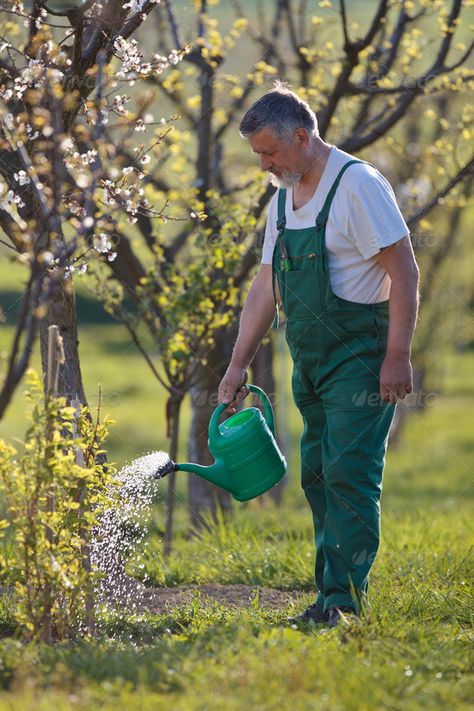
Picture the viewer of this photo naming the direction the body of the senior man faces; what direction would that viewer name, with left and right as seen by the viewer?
facing the viewer and to the left of the viewer

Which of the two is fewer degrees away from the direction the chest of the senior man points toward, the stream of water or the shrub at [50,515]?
the shrub

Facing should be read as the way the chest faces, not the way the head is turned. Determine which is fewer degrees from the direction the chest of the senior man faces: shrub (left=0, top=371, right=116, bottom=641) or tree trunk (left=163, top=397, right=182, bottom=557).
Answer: the shrub

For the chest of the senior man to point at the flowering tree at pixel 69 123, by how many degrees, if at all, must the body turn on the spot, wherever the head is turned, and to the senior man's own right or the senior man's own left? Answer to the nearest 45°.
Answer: approximately 45° to the senior man's own right

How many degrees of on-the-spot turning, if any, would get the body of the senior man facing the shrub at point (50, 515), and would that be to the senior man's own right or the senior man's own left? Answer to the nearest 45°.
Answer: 0° — they already face it

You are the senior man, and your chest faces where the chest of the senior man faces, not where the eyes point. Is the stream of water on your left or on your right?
on your right
